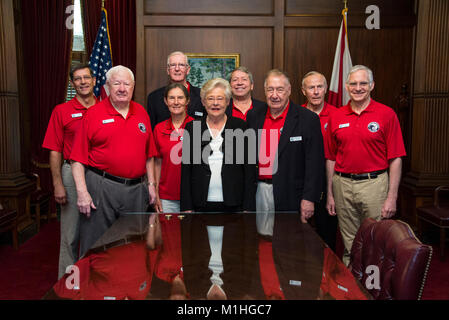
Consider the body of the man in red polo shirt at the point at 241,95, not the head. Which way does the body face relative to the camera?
toward the camera

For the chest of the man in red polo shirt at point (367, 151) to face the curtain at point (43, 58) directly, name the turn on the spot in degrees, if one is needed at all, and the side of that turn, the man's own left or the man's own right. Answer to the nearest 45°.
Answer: approximately 135° to the man's own right

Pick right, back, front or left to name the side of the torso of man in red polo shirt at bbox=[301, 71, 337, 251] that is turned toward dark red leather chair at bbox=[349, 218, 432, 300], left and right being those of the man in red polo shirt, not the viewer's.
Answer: front

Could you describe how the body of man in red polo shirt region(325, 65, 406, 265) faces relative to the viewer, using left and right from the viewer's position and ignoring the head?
facing the viewer

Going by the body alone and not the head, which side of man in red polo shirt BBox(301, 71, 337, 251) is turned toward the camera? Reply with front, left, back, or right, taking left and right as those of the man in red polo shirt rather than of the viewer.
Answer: front
